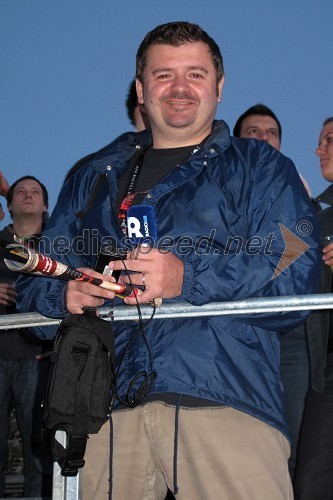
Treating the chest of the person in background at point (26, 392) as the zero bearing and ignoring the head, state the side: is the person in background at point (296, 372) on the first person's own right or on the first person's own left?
on the first person's own left

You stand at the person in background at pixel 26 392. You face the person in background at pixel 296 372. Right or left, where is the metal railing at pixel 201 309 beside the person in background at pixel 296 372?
right

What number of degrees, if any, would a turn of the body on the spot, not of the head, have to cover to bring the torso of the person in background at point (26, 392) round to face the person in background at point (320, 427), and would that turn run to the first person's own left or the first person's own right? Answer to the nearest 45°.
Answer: approximately 45° to the first person's own left

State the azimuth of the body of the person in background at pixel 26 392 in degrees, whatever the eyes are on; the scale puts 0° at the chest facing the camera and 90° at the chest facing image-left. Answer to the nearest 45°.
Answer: approximately 0°

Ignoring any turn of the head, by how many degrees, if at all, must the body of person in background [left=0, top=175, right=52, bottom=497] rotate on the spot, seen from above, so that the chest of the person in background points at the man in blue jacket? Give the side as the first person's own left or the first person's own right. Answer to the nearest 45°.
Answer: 0° — they already face them
